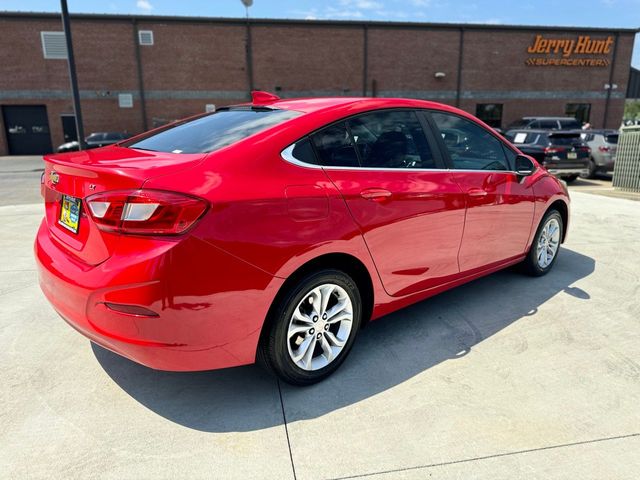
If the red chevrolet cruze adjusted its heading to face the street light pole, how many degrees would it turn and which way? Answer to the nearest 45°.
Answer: approximately 90° to its left

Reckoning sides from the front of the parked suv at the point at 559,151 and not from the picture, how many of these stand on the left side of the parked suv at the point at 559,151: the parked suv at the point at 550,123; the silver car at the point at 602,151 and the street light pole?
1

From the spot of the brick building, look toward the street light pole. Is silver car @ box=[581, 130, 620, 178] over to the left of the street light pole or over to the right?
left

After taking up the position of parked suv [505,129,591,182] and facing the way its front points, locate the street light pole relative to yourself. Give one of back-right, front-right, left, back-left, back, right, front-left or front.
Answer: left

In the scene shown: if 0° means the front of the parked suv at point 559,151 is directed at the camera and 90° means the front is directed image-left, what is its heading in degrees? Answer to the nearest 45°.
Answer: approximately 135°

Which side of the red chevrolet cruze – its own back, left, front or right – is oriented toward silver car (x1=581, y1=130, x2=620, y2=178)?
front

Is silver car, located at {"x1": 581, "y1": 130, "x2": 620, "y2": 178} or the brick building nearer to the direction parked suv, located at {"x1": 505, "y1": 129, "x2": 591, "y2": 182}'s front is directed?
the brick building

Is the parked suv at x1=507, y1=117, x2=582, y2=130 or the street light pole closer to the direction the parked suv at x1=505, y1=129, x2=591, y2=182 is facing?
the parked suv

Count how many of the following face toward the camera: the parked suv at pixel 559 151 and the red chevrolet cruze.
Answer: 0

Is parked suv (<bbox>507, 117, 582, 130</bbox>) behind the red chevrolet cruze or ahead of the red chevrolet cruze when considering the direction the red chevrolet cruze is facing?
ahead

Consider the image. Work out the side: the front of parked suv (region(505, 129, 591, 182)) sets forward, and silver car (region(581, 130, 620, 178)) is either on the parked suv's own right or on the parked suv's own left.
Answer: on the parked suv's own right

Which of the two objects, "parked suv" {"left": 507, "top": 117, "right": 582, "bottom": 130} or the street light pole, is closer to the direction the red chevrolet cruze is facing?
the parked suv

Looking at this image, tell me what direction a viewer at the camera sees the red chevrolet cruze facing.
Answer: facing away from the viewer and to the right of the viewer

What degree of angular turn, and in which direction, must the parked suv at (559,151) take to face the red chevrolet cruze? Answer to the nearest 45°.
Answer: approximately 135° to its left

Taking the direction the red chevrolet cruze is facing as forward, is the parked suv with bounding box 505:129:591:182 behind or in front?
in front

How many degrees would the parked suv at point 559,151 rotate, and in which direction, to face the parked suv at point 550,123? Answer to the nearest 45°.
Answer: approximately 45° to its right
